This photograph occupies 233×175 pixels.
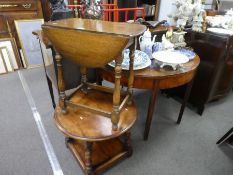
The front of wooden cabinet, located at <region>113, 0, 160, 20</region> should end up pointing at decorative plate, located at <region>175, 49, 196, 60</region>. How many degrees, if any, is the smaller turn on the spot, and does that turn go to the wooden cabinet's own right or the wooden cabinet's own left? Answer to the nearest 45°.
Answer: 0° — it already faces it

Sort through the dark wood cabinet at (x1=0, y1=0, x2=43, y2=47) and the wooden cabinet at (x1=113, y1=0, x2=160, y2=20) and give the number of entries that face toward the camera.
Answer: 2

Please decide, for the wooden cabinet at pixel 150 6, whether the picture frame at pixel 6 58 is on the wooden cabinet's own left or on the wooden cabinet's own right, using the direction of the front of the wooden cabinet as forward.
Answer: on the wooden cabinet's own right

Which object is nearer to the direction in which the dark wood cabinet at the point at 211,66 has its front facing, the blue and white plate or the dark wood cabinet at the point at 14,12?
the blue and white plate

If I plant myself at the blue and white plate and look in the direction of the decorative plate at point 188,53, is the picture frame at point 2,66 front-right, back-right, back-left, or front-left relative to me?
back-left

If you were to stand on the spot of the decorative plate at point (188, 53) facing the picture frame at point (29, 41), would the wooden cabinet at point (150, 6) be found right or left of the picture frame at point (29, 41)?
right
